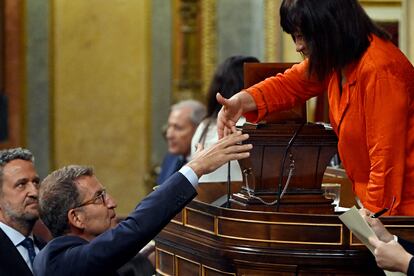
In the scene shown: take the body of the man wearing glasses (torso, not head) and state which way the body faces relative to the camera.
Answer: to the viewer's right

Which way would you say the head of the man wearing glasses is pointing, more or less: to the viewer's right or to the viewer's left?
to the viewer's right

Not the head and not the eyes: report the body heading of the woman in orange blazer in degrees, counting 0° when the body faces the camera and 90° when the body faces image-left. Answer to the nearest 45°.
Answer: approximately 45°

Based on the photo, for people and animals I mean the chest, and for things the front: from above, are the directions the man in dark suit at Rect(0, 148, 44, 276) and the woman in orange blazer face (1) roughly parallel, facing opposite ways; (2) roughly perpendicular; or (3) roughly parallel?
roughly perpendicular

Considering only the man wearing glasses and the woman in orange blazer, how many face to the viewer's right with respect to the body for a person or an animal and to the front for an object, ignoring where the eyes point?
1

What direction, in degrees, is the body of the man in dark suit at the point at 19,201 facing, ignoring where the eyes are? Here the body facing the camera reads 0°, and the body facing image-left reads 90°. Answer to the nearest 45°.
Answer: approximately 315°

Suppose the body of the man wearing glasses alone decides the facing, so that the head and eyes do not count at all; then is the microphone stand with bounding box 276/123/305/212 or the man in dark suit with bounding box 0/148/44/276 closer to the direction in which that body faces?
the microphone stand

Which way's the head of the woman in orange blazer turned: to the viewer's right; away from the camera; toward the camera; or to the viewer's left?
to the viewer's left
